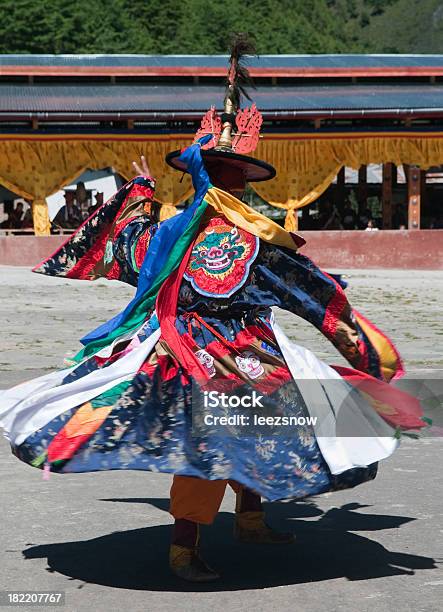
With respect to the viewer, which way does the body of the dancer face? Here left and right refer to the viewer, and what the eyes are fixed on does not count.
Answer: facing the viewer and to the right of the viewer

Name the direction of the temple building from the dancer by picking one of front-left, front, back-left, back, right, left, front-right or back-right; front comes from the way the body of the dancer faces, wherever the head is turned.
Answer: back-left

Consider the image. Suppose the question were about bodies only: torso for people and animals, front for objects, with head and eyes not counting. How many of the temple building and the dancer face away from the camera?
0

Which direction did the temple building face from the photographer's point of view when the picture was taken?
facing the viewer

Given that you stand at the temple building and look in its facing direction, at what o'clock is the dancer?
The dancer is roughly at 12 o'clock from the temple building.
